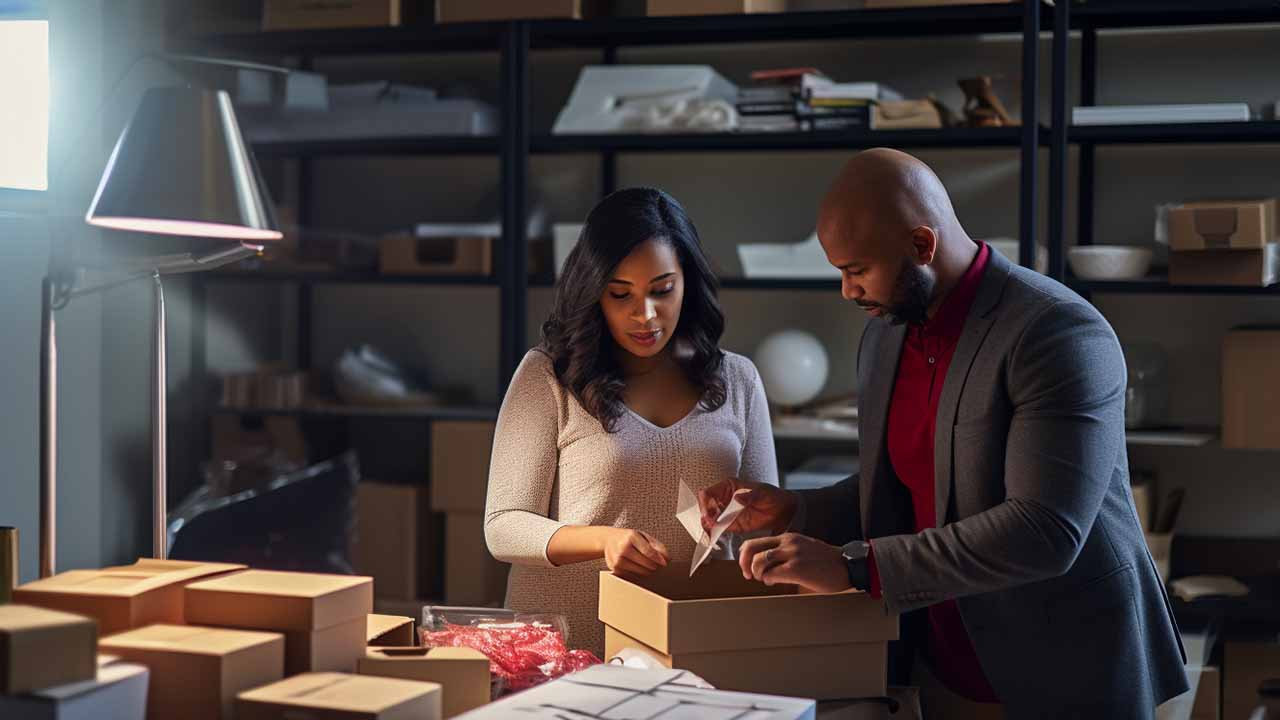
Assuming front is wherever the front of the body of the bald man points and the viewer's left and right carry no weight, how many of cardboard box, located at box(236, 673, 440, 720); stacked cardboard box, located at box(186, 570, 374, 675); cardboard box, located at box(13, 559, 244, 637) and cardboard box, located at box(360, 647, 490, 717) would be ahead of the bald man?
4

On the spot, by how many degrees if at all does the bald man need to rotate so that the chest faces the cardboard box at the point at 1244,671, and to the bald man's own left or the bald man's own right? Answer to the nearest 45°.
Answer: approximately 180°

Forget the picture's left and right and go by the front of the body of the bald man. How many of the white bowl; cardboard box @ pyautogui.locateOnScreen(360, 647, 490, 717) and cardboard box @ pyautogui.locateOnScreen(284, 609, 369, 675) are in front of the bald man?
2

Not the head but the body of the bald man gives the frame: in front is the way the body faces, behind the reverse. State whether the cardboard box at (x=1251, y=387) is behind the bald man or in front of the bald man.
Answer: behind

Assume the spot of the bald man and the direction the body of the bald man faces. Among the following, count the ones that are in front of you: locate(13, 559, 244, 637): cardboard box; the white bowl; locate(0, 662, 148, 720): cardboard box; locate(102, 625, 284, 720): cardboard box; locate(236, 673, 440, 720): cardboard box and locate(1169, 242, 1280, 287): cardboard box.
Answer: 4

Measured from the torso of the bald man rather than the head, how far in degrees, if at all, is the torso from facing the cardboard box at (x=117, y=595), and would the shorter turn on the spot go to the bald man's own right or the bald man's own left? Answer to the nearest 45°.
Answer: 0° — they already face it

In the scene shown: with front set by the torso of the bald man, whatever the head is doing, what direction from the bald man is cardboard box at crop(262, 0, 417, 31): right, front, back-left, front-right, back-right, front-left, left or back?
right

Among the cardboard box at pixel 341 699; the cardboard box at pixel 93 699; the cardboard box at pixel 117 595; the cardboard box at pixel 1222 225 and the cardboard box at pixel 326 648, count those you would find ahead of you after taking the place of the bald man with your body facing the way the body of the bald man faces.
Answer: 4

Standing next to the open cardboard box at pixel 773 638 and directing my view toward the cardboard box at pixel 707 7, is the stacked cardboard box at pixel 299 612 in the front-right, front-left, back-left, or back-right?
back-left

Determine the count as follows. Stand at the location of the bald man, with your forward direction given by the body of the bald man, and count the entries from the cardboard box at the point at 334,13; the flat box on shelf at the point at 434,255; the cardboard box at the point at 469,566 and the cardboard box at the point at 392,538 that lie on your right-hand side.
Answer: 4

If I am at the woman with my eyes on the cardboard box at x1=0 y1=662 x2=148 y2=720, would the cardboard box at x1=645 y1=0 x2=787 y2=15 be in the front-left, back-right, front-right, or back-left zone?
back-right

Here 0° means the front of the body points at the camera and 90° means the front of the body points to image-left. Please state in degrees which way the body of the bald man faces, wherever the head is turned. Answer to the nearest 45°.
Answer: approximately 45°
